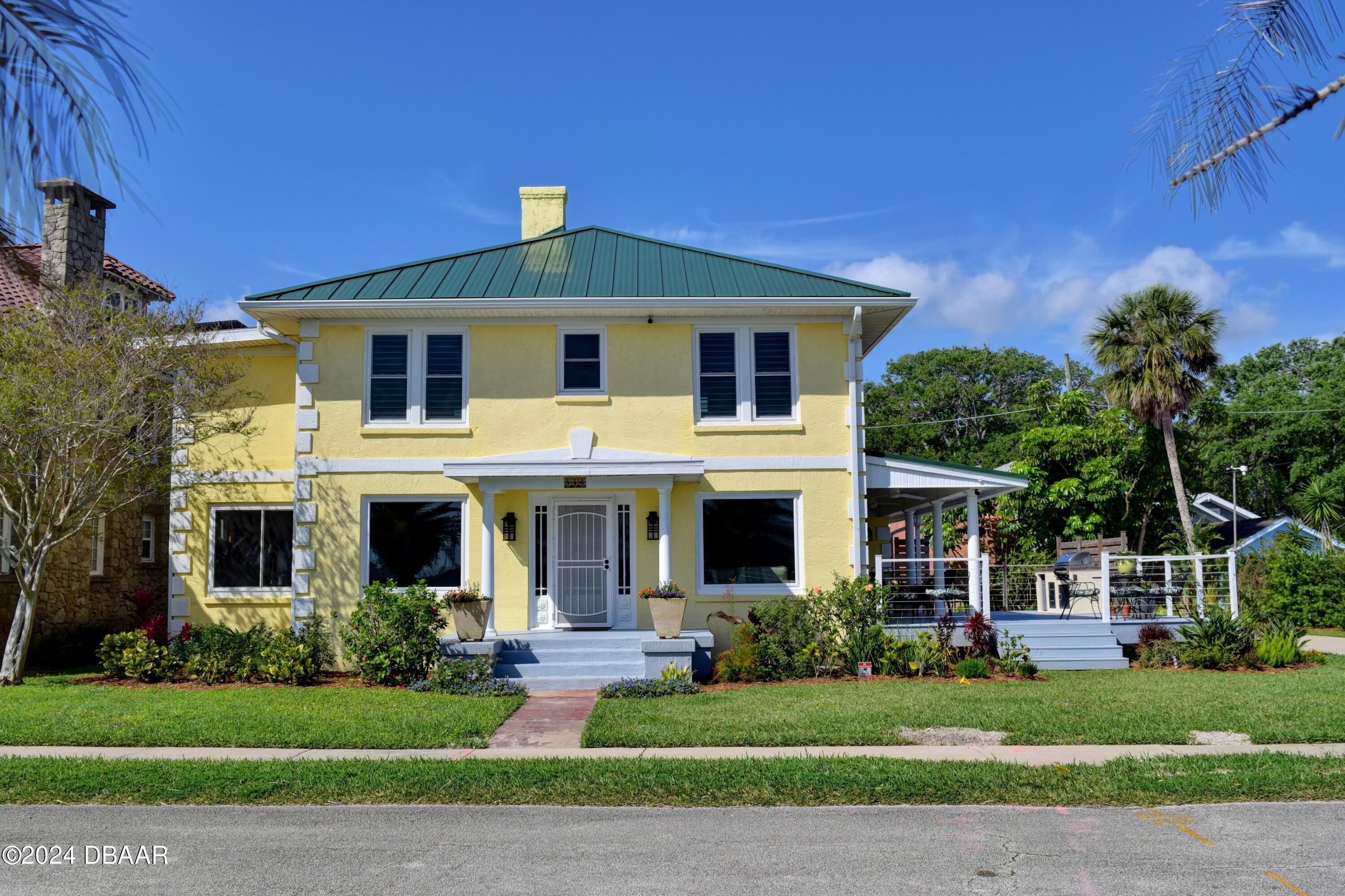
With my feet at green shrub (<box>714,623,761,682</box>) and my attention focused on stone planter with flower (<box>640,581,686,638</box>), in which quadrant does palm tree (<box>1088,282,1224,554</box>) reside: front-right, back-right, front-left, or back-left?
back-right

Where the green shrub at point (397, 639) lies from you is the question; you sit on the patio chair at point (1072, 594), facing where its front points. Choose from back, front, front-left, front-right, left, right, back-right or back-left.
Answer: back-right

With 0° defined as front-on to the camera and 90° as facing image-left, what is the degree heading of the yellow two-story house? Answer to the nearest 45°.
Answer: approximately 0°

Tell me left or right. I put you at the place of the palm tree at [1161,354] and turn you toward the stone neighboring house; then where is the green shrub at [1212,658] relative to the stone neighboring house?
left
